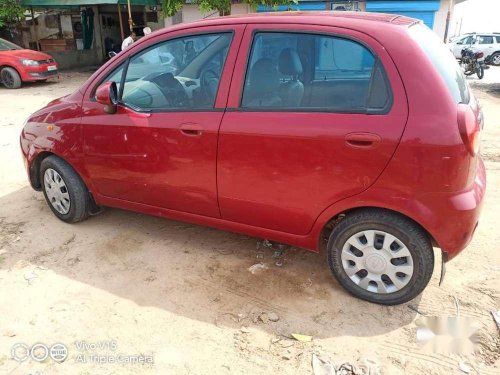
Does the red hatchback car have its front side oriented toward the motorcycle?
no

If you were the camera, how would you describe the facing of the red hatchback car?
facing away from the viewer and to the left of the viewer

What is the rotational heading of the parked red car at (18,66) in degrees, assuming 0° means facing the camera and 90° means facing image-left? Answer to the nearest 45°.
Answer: approximately 315°

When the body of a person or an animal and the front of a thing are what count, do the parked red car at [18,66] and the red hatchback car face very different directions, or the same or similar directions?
very different directions

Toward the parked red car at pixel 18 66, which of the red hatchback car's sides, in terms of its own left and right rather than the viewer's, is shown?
front

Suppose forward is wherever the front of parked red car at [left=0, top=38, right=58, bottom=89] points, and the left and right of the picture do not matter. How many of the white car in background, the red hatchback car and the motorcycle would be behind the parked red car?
0

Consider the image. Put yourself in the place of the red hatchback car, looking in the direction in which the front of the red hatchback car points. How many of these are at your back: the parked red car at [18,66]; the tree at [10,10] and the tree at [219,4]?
0

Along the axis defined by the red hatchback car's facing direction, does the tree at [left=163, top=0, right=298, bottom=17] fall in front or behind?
in front

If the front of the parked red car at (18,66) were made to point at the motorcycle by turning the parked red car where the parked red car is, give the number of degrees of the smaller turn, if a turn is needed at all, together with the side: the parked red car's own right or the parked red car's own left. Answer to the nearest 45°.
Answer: approximately 45° to the parked red car's own left

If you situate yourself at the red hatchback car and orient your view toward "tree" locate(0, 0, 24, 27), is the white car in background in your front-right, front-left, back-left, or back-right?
front-right

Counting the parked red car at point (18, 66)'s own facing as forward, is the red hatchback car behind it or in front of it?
in front

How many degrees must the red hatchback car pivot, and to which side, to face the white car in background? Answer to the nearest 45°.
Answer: approximately 90° to its right

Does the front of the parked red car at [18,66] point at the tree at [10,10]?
no
